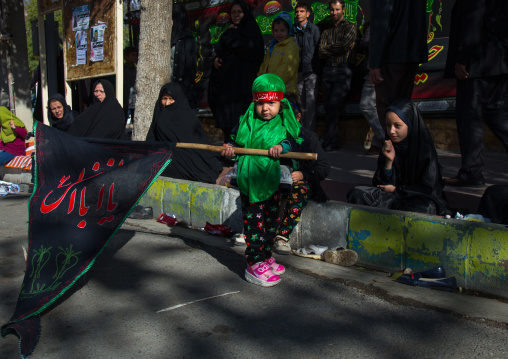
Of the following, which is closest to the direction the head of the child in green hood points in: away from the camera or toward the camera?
toward the camera

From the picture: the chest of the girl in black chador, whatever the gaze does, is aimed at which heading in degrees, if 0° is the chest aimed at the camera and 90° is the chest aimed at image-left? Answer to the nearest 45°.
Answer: approximately 45°

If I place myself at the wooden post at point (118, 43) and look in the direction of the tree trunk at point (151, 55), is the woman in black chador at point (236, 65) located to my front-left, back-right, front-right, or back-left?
front-left

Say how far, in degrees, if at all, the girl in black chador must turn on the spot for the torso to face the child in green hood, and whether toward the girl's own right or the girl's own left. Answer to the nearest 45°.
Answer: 0° — they already face them

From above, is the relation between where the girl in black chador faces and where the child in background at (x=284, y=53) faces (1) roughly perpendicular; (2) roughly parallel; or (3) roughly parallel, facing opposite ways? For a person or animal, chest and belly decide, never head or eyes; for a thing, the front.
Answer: roughly parallel

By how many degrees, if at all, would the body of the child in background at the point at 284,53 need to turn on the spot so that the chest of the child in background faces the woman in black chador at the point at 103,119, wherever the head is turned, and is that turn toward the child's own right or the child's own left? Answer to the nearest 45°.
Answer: approximately 45° to the child's own right

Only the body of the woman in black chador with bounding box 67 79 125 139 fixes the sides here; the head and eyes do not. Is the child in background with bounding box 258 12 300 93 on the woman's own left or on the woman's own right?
on the woman's own left

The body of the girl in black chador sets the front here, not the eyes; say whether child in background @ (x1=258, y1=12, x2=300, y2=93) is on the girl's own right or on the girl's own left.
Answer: on the girl's own right

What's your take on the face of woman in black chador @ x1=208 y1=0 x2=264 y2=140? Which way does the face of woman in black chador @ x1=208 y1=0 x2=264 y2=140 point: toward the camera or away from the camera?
toward the camera

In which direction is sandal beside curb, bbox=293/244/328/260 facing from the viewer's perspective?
to the viewer's left

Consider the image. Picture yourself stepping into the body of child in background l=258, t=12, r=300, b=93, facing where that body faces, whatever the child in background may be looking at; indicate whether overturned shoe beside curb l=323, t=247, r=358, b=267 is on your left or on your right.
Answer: on your left

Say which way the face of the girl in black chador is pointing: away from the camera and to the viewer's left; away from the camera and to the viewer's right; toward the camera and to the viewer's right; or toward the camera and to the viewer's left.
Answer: toward the camera and to the viewer's left

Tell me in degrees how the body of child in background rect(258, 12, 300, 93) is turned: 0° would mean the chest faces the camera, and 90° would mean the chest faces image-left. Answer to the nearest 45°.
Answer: approximately 45°
